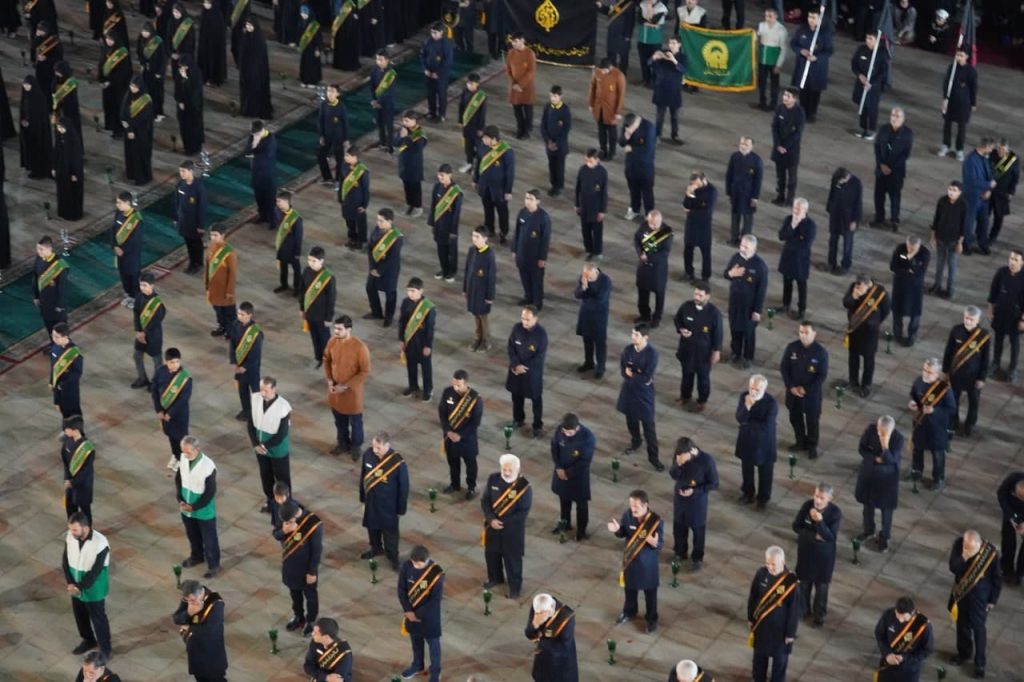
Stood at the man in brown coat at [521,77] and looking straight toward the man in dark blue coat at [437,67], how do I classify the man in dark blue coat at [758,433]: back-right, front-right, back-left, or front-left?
back-left

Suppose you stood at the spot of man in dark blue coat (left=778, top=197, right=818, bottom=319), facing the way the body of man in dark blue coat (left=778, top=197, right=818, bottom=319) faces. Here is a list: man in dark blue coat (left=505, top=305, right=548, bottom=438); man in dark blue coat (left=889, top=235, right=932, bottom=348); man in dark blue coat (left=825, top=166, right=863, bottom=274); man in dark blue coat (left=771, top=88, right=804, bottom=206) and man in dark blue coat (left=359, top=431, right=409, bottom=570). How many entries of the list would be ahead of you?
2

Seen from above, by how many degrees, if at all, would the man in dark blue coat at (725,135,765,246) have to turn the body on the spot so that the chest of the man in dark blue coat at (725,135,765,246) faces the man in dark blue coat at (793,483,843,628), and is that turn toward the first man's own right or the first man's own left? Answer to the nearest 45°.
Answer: approximately 45° to the first man's own left

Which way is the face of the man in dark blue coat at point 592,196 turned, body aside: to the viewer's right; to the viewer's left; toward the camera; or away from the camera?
toward the camera

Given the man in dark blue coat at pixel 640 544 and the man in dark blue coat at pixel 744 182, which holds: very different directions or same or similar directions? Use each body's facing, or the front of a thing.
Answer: same or similar directions

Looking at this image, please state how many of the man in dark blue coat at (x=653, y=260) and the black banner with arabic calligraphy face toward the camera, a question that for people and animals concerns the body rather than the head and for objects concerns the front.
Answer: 2

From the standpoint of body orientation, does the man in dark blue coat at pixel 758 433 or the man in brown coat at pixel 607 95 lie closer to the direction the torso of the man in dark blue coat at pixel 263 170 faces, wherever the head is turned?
the man in dark blue coat

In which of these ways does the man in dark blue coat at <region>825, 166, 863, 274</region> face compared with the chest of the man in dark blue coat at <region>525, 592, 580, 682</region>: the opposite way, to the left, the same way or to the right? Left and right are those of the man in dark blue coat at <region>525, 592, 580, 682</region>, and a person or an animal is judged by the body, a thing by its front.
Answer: the same way

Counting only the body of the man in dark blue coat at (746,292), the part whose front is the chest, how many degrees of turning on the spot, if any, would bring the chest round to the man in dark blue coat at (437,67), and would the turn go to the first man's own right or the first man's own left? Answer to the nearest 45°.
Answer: approximately 90° to the first man's own right

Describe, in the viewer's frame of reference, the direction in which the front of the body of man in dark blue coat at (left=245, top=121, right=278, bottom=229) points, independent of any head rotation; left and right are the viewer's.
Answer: facing the viewer and to the left of the viewer

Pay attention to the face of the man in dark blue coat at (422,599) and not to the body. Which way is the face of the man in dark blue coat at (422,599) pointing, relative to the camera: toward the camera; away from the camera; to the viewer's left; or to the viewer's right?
toward the camera

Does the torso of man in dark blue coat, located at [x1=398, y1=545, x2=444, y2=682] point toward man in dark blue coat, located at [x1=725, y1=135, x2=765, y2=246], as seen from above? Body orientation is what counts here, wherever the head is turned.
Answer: no

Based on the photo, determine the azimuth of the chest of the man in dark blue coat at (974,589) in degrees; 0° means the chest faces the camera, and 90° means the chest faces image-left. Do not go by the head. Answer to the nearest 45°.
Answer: approximately 45°

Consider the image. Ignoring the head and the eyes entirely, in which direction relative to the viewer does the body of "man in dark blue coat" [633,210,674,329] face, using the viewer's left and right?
facing the viewer
